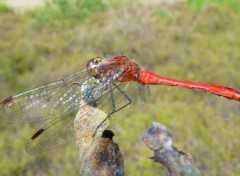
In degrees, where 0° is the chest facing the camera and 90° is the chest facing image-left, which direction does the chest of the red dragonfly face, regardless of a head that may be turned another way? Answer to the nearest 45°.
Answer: approximately 90°
